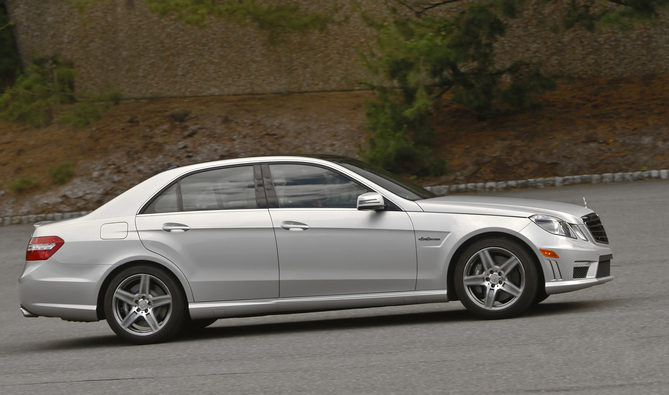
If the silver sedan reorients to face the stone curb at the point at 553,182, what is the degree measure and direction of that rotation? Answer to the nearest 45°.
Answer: approximately 45° to its left

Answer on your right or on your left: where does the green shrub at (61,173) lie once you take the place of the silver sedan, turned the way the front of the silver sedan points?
on your left

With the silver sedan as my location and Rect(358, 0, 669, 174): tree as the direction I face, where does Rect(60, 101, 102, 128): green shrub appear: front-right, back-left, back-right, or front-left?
front-left

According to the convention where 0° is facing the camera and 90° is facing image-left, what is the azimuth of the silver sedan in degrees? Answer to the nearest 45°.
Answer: approximately 270°

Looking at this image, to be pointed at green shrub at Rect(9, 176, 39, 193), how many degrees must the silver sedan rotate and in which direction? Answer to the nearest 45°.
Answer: approximately 135° to its left

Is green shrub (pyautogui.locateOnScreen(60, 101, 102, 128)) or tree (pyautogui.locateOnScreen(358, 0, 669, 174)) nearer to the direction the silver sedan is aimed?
the tree

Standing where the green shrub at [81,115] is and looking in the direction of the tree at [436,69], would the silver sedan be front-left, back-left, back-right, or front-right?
front-right

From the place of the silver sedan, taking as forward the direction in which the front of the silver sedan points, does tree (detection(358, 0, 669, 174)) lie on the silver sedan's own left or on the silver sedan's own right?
on the silver sedan's own left

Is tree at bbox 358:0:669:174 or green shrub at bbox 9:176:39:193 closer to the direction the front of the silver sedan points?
the tree
